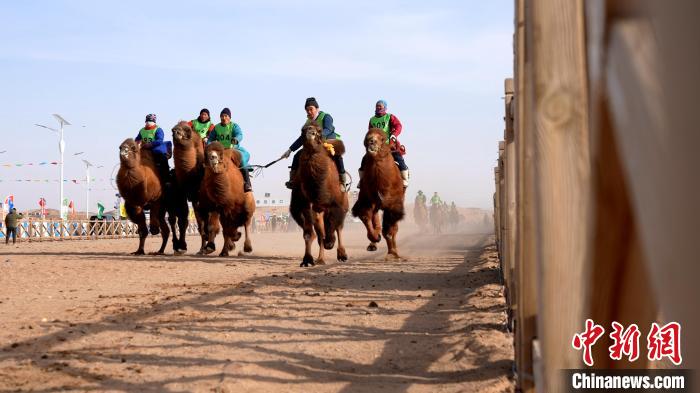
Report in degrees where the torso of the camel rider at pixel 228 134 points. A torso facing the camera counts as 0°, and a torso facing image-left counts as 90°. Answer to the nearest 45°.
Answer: approximately 45°

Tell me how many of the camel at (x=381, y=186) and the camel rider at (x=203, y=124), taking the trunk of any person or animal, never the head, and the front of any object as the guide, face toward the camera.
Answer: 2

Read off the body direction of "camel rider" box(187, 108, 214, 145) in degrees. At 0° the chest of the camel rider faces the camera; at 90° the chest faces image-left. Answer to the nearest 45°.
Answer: approximately 0°

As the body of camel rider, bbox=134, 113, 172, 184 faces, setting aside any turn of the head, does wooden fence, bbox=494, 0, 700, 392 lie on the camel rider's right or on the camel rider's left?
on the camel rider's left

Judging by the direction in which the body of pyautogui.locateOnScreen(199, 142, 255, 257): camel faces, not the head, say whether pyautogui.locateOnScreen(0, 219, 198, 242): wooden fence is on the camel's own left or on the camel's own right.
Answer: on the camel's own right

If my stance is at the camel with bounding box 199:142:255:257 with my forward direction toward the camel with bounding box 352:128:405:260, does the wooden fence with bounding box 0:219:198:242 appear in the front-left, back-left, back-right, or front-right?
back-left

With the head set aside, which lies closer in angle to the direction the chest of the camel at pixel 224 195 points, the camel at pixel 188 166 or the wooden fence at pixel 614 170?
the wooden fence

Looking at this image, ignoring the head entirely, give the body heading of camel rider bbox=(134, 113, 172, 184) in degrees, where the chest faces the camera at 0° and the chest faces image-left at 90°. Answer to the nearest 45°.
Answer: approximately 45°
